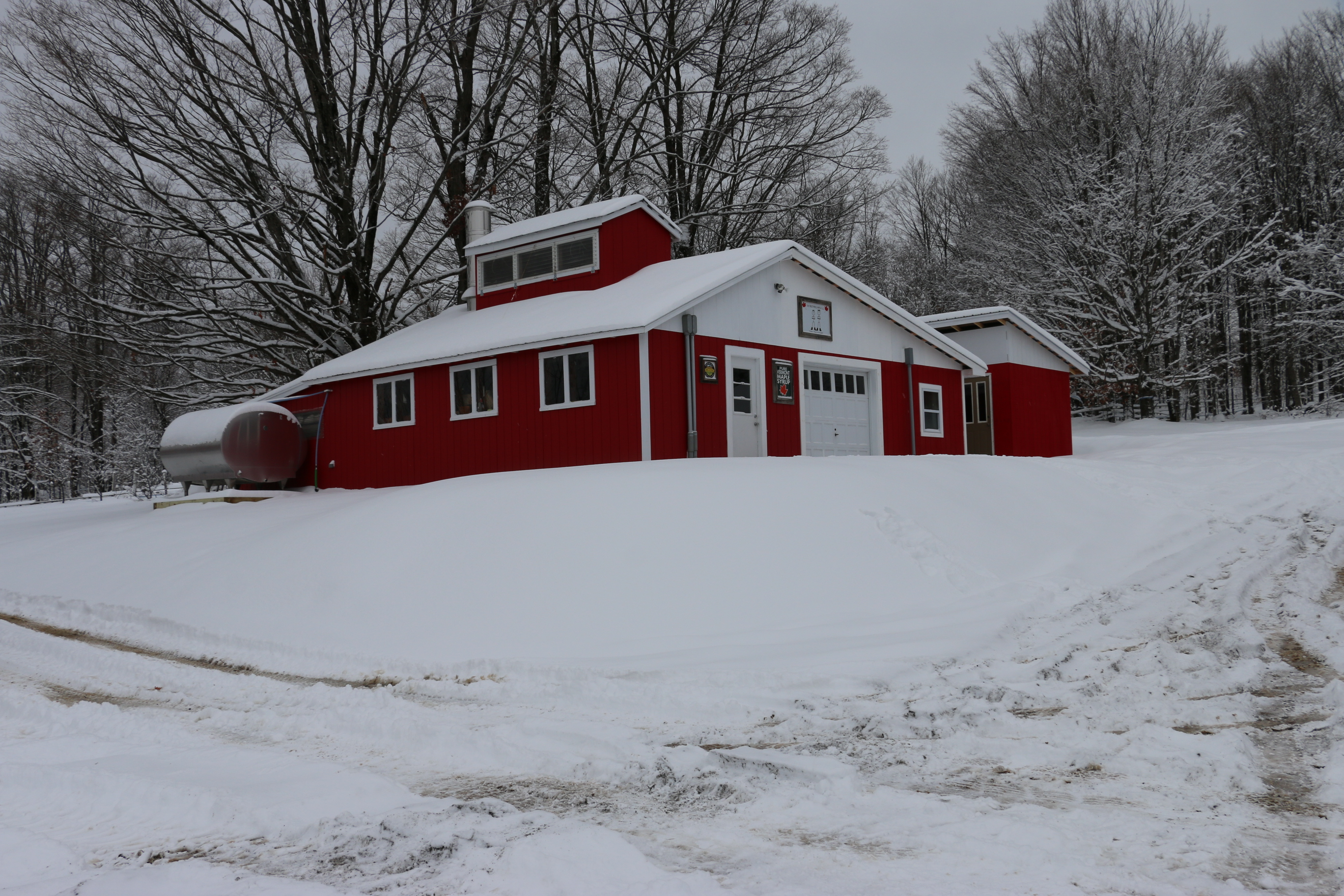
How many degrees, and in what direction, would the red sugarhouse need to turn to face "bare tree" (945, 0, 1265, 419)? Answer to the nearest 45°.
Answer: approximately 90° to its left

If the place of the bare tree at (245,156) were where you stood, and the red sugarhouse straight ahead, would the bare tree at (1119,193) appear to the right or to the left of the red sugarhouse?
left

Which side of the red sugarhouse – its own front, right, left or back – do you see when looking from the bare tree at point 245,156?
back

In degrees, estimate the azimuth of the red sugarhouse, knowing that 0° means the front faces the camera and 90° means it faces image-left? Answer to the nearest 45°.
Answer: approximately 315°
